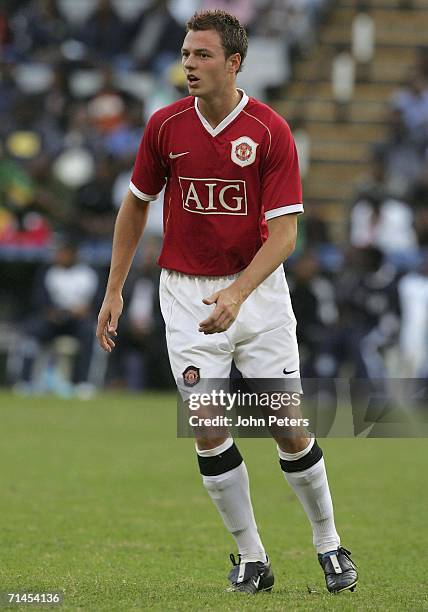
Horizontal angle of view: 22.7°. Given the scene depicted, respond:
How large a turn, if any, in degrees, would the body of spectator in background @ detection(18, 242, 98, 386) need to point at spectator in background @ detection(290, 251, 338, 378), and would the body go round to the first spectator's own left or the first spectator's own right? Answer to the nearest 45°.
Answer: approximately 45° to the first spectator's own left

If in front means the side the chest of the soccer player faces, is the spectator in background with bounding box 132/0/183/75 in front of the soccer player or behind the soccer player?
behind

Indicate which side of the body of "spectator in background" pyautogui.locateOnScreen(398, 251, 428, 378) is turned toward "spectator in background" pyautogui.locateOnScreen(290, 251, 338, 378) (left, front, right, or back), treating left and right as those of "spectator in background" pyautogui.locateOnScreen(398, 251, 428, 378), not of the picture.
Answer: right

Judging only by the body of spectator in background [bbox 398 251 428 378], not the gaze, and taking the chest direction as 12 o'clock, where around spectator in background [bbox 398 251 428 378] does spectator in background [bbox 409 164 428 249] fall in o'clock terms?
spectator in background [bbox 409 164 428 249] is roughly at 6 o'clock from spectator in background [bbox 398 251 428 378].

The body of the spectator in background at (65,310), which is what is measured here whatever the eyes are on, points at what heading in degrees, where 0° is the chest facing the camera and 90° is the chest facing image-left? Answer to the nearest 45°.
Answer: approximately 0°

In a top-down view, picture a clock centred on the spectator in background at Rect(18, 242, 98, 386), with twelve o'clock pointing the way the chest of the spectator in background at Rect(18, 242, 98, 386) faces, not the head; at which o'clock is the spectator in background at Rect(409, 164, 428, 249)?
the spectator in background at Rect(409, 164, 428, 249) is roughly at 9 o'clock from the spectator in background at Rect(18, 242, 98, 386).

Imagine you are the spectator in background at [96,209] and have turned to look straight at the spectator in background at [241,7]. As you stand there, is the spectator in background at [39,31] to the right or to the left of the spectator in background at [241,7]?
left
